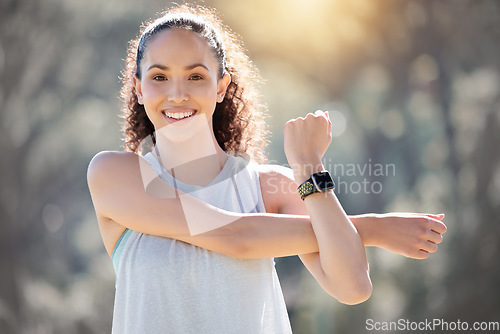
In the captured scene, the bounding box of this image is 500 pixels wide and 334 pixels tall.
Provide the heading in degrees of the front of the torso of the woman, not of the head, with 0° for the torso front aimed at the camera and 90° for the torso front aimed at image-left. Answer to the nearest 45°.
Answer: approximately 0°
